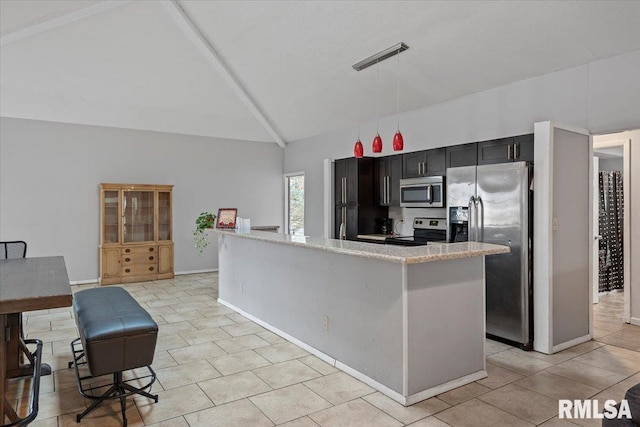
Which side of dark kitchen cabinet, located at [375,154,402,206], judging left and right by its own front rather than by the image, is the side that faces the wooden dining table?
front

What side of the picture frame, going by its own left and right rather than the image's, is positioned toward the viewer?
front

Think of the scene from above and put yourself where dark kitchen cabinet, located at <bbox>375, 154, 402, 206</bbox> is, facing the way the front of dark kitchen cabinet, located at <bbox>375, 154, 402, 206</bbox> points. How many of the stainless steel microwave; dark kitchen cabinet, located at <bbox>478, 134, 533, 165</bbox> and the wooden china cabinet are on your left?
2

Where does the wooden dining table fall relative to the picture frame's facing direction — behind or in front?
in front

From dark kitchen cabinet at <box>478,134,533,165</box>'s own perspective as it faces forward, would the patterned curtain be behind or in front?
behind

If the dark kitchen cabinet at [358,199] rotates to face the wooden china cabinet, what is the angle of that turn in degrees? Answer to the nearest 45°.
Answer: approximately 45° to its right

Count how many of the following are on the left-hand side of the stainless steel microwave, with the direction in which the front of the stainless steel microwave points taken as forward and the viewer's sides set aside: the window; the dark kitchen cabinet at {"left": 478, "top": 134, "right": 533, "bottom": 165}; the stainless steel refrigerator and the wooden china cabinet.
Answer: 2

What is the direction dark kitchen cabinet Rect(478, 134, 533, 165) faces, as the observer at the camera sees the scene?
facing the viewer and to the left of the viewer

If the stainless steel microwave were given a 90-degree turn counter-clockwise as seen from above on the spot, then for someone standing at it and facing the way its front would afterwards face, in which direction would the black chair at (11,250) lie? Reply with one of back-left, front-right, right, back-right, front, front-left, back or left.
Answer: right

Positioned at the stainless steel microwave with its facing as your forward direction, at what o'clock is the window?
The window is roughly at 3 o'clock from the stainless steel microwave.

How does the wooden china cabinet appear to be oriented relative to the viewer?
toward the camera

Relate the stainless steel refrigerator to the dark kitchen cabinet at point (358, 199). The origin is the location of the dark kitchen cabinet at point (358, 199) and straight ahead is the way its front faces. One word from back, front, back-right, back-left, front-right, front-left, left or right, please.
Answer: left

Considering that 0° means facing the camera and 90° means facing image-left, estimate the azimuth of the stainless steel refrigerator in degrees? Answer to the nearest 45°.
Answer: approximately 45°

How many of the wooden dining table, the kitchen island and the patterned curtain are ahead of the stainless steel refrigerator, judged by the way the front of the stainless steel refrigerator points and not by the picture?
2

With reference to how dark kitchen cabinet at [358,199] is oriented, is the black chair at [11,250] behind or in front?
in front

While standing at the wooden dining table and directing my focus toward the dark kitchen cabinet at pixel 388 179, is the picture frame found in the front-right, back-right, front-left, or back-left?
front-left
